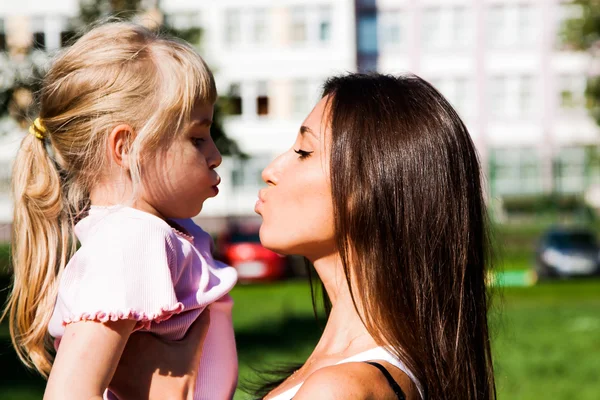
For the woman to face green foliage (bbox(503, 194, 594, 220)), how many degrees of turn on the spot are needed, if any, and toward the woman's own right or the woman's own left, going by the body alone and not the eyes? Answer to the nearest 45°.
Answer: approximately 90° to the woman's own right

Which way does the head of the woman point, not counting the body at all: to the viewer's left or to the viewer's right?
to the viewer's left

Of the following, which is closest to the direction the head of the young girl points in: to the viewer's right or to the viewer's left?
to the viewer's right

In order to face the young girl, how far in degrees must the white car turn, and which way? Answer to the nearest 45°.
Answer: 0° — it already faces them

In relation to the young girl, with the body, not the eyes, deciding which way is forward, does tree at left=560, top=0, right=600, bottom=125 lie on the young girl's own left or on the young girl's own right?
on the young girl's own left

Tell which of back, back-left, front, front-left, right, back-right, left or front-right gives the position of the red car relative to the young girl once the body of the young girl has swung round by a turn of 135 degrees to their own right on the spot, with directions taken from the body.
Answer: back-right

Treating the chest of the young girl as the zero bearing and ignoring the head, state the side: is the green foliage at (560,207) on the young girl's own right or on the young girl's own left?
on the young girl's own left

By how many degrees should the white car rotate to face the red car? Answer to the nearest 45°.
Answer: approximately 90° to its right

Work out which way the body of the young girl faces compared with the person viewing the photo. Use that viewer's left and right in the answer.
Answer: facing to the right of the viewer

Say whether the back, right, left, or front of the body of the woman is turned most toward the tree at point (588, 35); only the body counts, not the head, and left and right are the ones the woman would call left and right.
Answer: right

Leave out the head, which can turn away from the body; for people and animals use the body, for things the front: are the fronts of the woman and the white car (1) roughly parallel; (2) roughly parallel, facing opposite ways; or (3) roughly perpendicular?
roughly perpendicular

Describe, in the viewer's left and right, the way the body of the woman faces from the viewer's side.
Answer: facing to the left of the viewer
